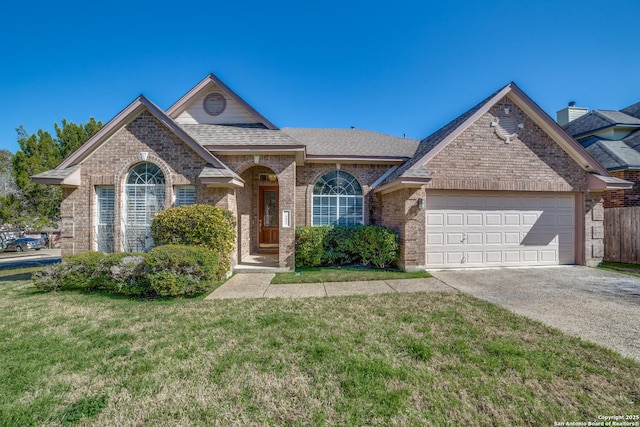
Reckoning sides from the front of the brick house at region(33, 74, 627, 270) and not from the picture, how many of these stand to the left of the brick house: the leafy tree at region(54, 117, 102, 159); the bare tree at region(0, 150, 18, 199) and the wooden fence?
1

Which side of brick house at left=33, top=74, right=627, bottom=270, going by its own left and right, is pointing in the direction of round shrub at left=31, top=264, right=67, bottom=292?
right

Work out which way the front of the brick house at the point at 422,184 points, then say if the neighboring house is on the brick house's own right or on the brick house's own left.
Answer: on the brick house's own left

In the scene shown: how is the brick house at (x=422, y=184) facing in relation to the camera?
toward the camera

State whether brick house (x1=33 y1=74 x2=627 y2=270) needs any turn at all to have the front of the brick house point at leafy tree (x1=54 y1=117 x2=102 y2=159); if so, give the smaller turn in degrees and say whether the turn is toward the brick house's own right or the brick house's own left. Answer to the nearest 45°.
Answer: approximately 135° to the brick house's own right

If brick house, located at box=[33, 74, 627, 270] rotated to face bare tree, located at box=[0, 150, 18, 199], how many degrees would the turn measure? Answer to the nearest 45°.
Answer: approximately 135° to its right

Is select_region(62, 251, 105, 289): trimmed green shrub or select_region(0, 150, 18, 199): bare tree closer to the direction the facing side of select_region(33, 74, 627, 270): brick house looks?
the trimmed green shrub

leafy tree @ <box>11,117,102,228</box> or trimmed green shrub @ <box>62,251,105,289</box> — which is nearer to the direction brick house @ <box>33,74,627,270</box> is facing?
the trimmed green shrub

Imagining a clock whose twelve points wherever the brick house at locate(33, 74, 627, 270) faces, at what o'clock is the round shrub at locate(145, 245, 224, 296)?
The round shrub is roughly at 2 o'clock from the brick house.

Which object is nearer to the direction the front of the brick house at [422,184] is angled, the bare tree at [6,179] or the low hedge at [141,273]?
the low hedge

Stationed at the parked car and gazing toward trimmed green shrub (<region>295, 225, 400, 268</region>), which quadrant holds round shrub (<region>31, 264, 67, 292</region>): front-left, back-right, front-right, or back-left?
front-right

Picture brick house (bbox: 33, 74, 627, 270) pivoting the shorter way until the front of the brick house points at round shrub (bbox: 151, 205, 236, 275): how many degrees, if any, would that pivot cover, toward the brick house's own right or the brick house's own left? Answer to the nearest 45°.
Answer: approximately 90° to the brick house's own right

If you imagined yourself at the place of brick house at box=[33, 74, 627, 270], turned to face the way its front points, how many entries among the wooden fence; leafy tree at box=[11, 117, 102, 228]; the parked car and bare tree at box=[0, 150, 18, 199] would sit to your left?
1

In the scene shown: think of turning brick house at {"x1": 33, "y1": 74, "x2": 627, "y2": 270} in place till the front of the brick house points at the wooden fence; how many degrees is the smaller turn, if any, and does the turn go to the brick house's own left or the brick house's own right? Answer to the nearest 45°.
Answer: approximately 90° to the brick house's own left
